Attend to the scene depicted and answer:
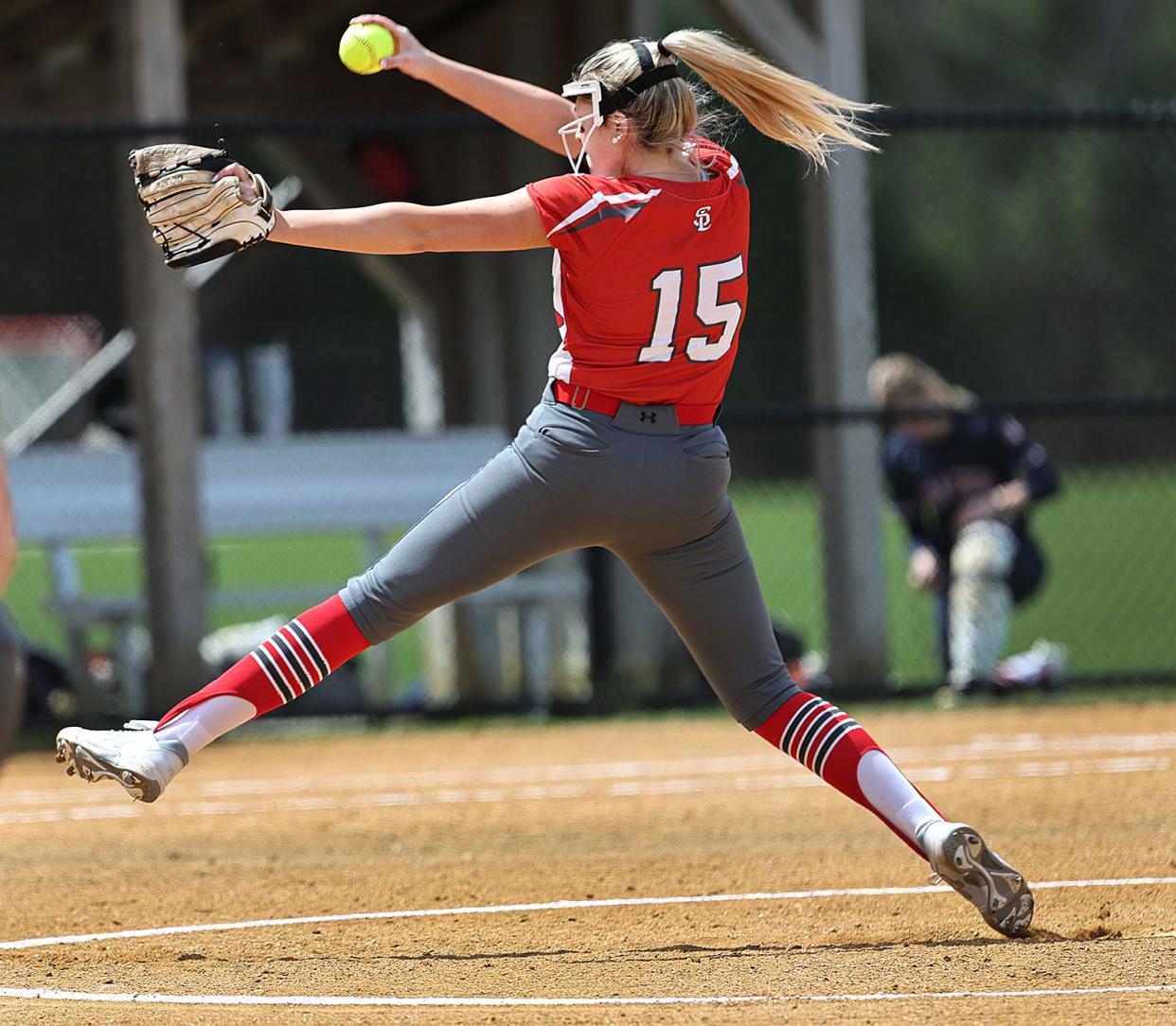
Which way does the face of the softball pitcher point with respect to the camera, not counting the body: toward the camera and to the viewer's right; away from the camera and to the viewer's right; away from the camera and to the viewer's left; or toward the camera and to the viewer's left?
away from the camera and to the viewer's left

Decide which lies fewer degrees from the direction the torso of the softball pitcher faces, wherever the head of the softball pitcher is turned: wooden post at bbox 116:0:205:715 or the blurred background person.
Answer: the wooden post

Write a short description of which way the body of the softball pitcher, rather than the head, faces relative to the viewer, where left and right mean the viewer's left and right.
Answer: facing away from the viewer and to the left of the viewer

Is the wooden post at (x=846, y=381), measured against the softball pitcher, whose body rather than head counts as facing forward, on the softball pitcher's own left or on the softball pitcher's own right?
on the softball pitcher's own right

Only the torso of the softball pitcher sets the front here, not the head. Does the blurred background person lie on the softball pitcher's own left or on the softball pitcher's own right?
on the softball pitcher's own right

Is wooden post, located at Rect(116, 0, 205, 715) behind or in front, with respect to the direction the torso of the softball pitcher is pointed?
in front
